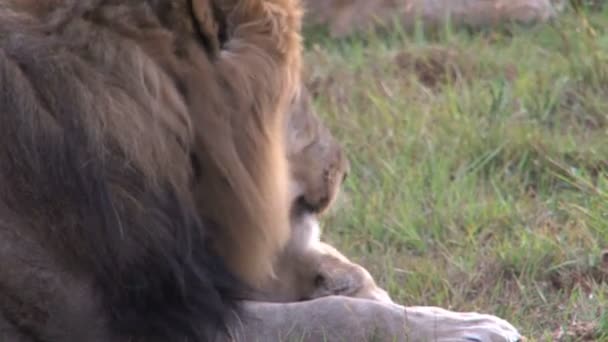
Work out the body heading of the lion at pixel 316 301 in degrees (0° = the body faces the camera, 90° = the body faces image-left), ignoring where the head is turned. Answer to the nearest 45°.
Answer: approximately 270°

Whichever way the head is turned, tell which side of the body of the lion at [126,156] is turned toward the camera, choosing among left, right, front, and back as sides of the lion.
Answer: right
